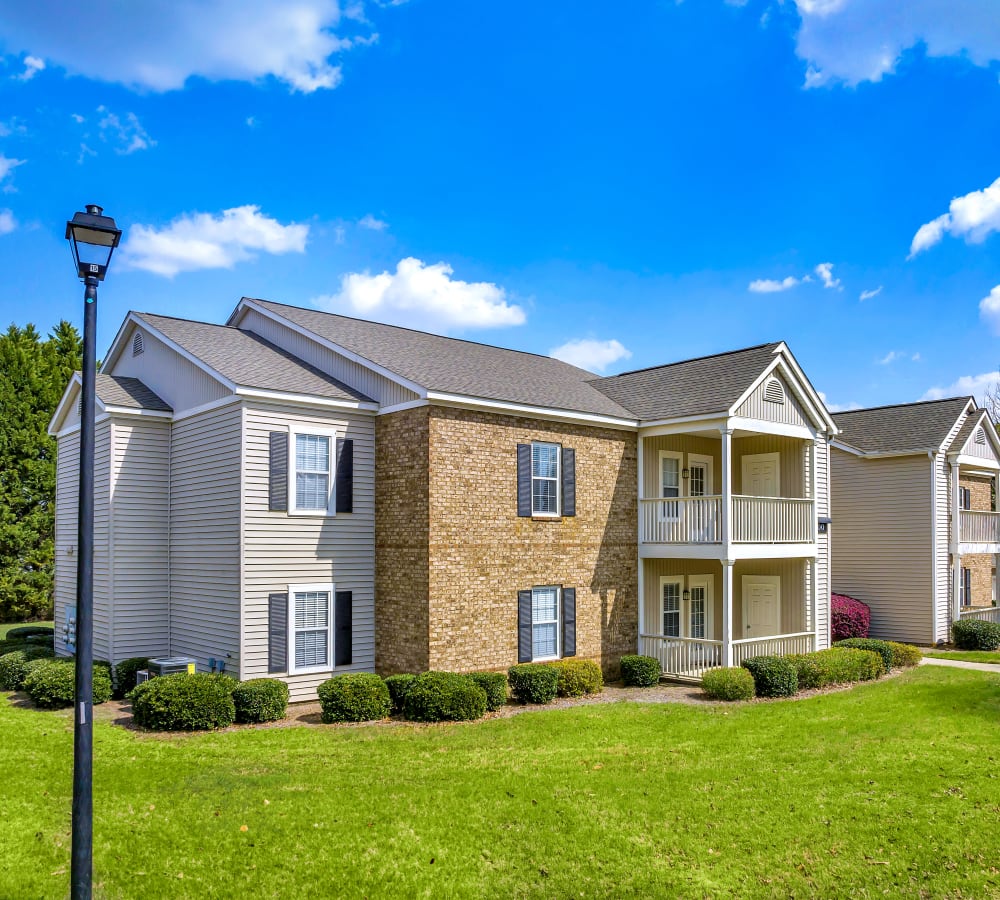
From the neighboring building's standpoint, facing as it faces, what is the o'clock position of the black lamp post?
The black lamp post is roughly at 2 o'clock from the neighboring building.

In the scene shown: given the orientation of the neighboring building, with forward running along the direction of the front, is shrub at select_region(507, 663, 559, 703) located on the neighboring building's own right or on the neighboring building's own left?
on the neighboring building's own right

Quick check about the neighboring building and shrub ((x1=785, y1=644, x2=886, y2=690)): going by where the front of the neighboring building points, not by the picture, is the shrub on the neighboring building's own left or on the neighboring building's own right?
on the neighboring building's own right

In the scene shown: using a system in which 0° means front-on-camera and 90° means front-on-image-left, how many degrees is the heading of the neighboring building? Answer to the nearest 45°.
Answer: approximately 315°

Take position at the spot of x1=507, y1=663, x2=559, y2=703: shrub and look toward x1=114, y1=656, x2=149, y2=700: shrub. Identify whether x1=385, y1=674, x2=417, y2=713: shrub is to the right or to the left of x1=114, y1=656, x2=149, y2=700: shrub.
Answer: left

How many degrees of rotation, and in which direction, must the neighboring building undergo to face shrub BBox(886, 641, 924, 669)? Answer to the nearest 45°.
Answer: approximately 45° to its right

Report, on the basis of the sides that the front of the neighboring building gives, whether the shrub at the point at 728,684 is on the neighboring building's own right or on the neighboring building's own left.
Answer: on the neighboring building's own right

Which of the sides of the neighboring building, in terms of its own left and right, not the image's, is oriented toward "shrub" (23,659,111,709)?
right

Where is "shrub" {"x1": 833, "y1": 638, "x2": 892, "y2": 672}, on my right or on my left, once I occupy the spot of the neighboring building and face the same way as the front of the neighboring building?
on my right

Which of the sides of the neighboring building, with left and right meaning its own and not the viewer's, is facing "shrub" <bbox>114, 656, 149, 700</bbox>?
right

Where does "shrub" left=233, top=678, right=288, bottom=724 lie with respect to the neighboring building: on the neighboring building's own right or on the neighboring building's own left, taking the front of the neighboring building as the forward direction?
on the neighboring building's own right
